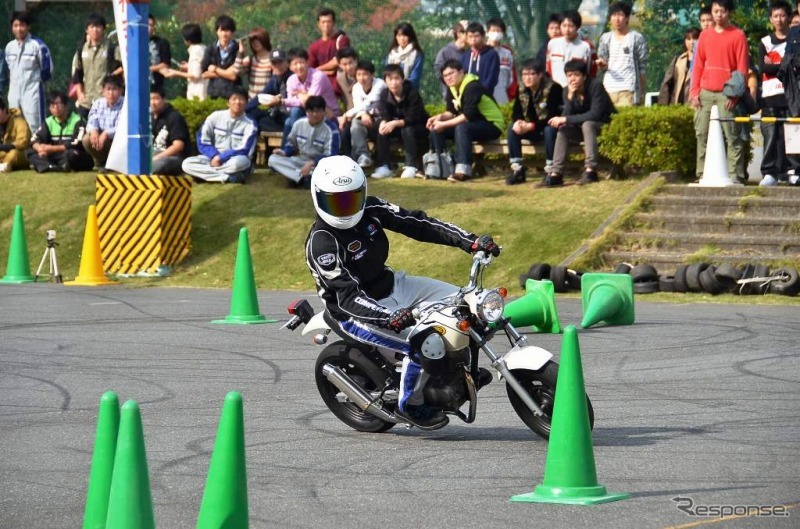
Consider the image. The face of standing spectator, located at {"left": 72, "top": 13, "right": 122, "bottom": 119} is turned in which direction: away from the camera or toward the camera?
toward the camera

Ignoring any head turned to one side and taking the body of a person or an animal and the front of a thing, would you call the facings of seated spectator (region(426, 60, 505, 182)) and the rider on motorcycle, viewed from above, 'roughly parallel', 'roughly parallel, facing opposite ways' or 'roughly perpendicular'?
roughly perpendicular

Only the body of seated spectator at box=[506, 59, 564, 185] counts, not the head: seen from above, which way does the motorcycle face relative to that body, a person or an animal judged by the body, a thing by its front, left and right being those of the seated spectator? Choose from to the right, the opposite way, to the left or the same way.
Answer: to the left

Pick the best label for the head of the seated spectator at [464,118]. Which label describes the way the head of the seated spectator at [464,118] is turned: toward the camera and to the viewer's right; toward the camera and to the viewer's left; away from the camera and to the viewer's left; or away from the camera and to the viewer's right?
toward the camera and to the viewer's left

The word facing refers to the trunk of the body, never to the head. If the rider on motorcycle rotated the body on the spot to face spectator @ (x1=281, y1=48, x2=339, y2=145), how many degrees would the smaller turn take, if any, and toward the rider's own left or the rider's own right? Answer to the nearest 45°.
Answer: approximately 135° to the rider's own left

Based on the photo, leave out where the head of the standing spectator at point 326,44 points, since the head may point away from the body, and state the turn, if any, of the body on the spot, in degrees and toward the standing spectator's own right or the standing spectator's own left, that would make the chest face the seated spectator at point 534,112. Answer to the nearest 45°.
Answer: approximately 45° to the standing spectator's own left

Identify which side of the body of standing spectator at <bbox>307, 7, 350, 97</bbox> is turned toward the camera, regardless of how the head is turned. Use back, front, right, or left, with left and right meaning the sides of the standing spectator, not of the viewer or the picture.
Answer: front

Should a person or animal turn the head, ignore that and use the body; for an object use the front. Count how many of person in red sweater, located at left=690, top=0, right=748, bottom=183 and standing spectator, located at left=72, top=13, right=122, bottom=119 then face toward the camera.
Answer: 2

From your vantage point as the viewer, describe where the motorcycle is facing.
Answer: facing the viewer and to the right of the viewer

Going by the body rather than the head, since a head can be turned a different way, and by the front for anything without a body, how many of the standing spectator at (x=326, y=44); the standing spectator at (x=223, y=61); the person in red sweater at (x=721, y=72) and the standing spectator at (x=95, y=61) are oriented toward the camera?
4

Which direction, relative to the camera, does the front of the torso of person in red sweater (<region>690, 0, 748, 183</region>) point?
toward the camera

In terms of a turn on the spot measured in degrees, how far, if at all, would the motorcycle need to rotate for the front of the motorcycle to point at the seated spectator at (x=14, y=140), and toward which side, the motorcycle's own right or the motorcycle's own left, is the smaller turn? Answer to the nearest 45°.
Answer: approximately 180°

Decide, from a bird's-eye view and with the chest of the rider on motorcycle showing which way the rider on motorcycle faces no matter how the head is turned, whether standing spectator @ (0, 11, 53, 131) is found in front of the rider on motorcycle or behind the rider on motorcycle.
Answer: behind

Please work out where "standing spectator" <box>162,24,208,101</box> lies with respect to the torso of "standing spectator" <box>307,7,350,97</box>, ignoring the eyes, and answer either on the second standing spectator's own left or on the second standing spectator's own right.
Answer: on the second standing spectator's own right

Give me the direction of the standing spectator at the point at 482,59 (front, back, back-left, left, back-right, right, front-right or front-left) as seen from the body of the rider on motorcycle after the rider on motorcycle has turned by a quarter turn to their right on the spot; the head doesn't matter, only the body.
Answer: back-right

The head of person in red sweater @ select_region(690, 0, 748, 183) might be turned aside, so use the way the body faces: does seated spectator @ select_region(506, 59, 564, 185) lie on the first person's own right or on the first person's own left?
on the first person's own right

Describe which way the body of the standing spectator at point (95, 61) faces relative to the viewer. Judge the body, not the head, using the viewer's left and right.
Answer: facing the viewer
